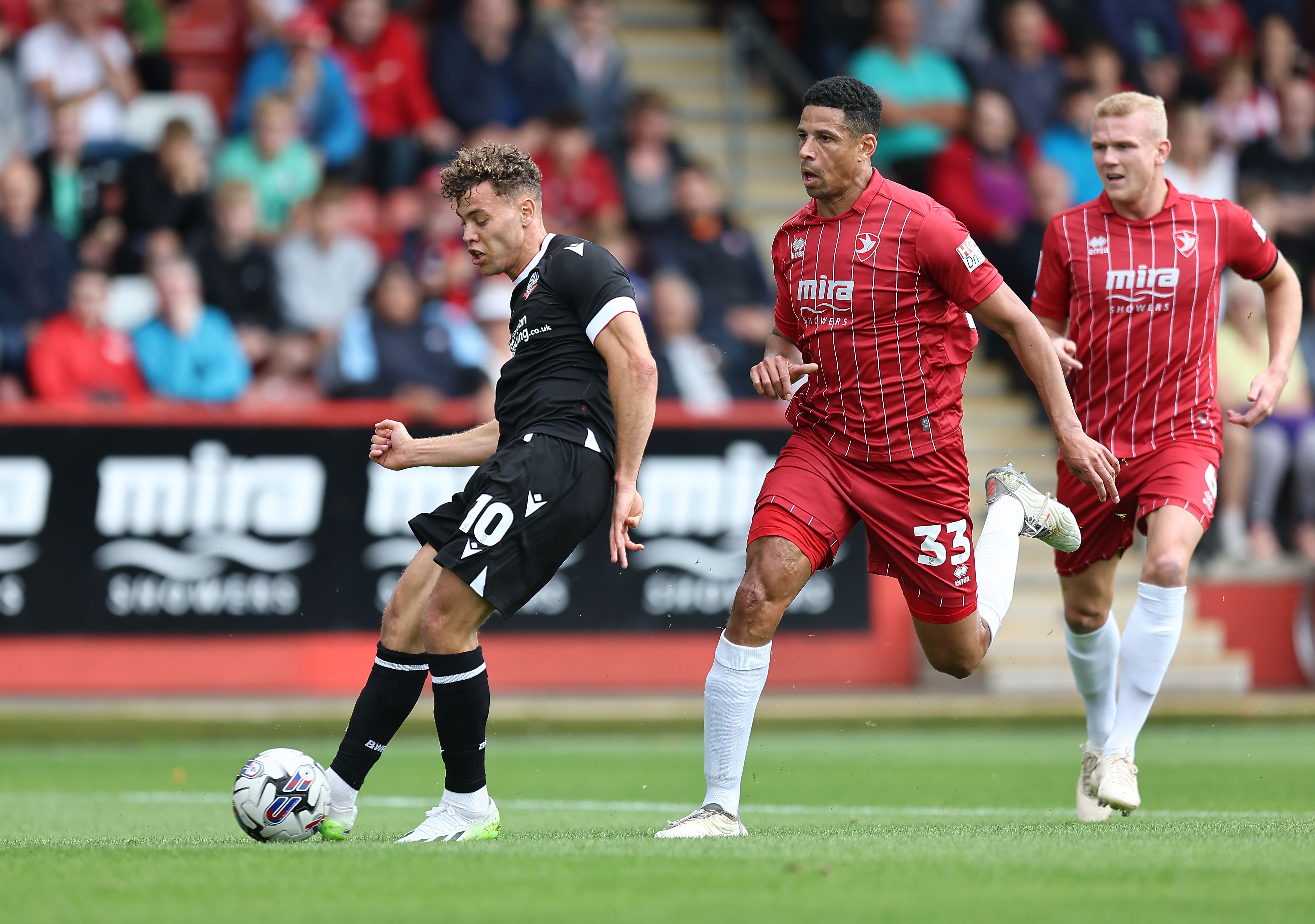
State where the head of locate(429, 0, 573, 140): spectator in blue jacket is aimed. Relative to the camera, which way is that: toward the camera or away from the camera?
toward the camera

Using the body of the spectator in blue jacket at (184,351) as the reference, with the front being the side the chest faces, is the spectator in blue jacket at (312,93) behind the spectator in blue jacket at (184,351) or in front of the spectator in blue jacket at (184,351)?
behind

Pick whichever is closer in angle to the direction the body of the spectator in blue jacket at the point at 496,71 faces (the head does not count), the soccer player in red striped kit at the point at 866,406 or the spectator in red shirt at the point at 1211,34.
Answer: the soccer player in red striped kit

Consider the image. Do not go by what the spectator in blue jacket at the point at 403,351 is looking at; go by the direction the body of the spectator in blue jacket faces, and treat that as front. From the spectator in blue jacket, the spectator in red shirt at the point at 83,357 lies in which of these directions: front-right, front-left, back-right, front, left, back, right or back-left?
right

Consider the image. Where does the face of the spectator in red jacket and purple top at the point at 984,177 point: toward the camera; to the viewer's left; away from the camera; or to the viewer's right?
toward the camera

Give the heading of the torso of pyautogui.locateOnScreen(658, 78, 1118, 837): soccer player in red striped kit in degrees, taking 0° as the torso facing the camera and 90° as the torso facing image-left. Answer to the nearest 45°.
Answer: approximately 45°

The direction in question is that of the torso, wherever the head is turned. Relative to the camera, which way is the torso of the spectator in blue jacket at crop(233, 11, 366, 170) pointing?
toward the camera

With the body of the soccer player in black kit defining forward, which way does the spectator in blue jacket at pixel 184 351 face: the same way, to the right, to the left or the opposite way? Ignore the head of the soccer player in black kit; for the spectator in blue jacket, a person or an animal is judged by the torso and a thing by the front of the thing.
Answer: to the left

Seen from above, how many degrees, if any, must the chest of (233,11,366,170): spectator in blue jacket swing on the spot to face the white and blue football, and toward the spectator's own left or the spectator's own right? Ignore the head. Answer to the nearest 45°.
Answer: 0° — they already face it

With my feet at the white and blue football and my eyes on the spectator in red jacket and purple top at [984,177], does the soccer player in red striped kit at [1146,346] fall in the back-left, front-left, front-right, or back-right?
front-right

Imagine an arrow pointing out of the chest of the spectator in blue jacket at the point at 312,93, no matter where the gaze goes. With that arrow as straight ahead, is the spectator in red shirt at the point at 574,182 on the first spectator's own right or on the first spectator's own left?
on the first spectator's own left

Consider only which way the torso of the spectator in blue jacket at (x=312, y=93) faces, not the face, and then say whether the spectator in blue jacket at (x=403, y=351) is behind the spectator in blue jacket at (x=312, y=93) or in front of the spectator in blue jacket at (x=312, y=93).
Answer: in front

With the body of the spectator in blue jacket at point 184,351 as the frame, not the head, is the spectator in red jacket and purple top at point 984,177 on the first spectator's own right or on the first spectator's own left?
on the first spectator's own left

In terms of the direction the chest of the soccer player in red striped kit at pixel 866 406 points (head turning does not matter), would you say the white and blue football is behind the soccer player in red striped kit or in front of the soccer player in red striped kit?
in front

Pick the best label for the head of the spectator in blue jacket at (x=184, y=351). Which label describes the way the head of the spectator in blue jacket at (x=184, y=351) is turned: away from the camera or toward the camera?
toward the camera

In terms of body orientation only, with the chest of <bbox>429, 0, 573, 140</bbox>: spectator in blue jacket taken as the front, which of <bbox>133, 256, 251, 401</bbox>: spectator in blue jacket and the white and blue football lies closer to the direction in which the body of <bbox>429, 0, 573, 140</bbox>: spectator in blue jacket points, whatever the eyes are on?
the white and blue football

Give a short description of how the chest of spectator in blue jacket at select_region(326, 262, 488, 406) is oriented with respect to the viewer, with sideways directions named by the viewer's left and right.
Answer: facing the viewer

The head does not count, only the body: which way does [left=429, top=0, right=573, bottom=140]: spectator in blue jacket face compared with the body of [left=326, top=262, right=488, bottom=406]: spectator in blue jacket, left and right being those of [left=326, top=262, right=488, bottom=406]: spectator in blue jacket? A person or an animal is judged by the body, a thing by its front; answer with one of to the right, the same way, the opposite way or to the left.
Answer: the same way

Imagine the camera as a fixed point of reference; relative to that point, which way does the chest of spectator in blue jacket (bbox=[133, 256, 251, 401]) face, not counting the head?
toward the camera

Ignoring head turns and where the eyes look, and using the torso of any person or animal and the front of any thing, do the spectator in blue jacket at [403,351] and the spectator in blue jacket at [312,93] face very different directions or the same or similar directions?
same or similar directions
